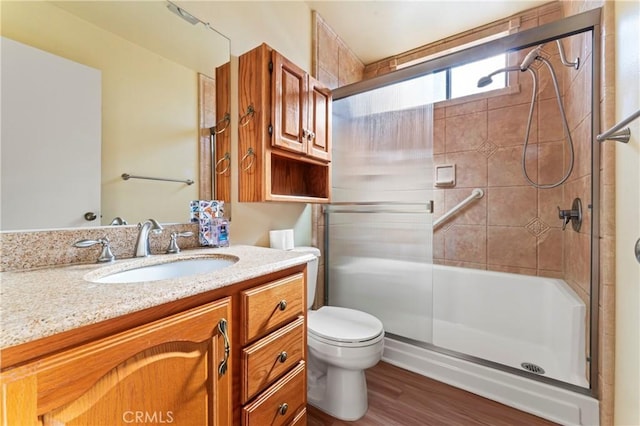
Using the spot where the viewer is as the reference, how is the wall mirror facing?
facing the viewer and to the right of the viewer

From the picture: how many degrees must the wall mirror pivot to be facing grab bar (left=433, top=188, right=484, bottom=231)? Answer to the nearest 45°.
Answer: approximately 45° to its left

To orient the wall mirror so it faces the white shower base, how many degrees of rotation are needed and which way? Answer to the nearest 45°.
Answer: approximately 45° to its left

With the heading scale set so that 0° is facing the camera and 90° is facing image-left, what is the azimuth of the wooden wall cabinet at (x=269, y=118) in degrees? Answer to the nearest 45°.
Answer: approximately 315°

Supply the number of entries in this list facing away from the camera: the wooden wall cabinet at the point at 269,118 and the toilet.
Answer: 0

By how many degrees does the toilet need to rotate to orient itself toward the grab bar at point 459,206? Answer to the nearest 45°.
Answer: approximately 90° to its left

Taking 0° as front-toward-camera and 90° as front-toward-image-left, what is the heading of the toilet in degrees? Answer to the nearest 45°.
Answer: approximately 315°
